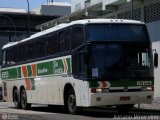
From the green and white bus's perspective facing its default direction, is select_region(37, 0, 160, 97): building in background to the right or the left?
on its left

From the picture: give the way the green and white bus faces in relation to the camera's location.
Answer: facing the viewer and to the right of the viewer
